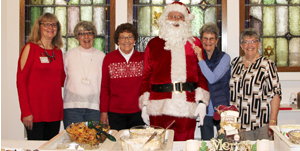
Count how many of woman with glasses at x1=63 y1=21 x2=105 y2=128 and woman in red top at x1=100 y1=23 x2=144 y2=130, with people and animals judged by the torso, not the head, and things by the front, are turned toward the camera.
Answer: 2

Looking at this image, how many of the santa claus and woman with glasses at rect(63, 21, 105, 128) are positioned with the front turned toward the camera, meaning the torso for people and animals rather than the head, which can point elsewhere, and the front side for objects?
2

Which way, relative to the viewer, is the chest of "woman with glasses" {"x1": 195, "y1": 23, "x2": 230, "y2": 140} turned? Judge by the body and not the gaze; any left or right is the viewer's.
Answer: facing the viewer and to the left of the viewer

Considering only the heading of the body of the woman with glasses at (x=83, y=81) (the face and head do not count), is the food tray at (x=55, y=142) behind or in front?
in front

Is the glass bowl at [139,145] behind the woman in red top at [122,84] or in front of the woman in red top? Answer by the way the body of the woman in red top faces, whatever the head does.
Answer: in front

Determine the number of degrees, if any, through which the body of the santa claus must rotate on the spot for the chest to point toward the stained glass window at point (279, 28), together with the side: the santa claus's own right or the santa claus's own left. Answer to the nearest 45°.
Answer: approximately 135° to the santa claus's own left

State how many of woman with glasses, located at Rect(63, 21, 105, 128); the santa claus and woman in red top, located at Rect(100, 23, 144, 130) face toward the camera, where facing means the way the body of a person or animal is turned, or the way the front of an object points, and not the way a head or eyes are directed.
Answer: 3

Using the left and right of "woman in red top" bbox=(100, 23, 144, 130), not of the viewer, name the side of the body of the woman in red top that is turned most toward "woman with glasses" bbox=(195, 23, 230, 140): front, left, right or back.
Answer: left
